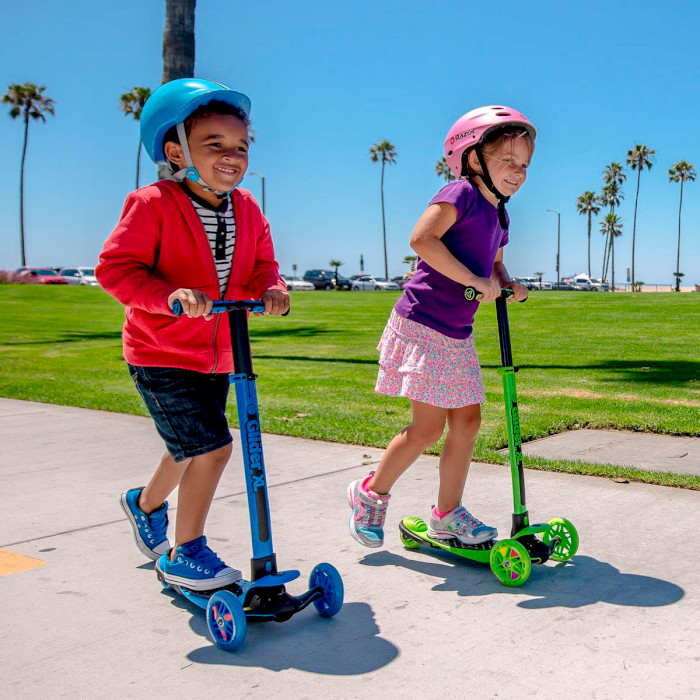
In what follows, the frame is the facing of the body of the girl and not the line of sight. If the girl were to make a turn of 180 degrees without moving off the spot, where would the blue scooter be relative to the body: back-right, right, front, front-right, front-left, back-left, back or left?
left

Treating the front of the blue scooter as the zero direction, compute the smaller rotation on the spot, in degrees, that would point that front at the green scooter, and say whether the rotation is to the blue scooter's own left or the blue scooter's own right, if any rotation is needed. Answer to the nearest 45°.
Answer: approximately 90° to the blue scooter's own left

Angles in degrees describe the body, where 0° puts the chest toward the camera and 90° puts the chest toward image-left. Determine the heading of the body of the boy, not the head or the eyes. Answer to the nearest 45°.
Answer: approximately 315°

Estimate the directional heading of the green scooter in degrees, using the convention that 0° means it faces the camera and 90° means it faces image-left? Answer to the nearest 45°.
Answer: approximately 315°

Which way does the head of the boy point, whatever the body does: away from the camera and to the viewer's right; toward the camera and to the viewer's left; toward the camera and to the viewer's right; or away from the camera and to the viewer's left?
toward the camera and to the viewer's right
